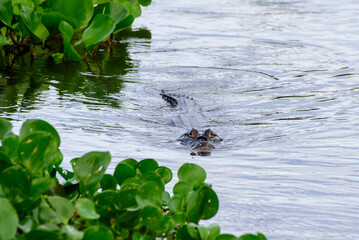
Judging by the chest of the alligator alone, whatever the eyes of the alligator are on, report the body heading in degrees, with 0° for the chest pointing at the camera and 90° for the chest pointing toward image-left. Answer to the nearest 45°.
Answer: approximately 0°
